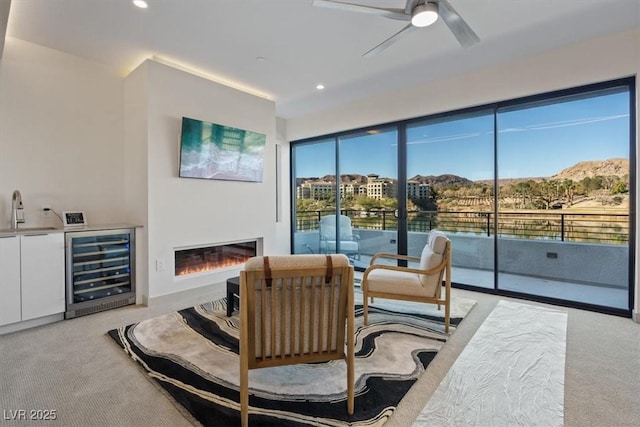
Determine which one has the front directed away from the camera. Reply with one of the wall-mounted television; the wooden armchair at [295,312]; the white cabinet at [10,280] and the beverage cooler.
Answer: the wooden armchair

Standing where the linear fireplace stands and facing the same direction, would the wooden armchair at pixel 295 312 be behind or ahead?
ahead

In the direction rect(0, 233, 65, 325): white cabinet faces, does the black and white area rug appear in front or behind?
in front

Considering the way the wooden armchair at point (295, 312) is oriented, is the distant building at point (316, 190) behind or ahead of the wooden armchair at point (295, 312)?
ahead

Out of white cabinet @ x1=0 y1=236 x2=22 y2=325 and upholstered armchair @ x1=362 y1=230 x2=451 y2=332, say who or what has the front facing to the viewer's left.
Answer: the upholstered armchair

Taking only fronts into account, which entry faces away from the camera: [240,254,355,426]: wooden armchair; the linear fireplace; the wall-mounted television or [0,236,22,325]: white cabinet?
the wooden armchair

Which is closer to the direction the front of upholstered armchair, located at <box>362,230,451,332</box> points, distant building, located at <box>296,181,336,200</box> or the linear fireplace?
the linear fireplace

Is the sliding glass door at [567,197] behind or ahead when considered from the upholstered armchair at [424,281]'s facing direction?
behind

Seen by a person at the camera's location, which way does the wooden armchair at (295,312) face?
facing away from the viewer
